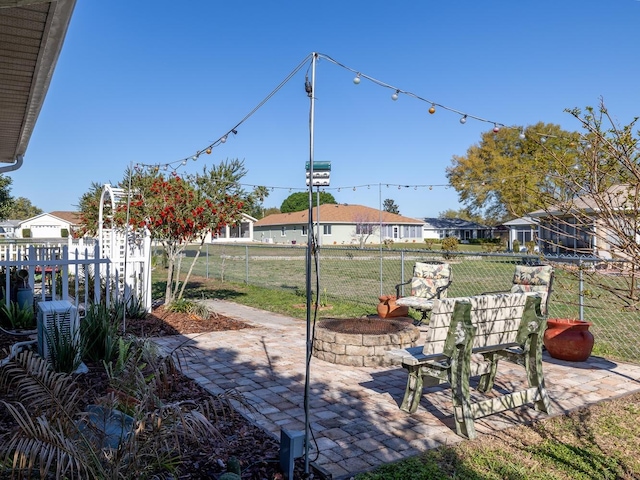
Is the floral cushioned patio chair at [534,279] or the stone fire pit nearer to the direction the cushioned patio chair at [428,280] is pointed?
the stone fire pit

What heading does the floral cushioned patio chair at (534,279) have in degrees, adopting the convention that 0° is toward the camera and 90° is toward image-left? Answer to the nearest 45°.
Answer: approximately 45°

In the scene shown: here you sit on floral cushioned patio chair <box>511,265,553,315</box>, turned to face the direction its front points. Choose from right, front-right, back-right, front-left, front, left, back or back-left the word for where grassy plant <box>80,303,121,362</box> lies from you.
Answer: front

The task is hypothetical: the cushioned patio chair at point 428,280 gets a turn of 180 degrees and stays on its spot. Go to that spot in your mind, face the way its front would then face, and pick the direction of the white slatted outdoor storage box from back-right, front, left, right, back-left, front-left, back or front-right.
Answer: back

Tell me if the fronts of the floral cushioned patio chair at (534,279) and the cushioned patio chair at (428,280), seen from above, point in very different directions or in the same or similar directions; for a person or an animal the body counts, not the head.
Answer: same or similar directions

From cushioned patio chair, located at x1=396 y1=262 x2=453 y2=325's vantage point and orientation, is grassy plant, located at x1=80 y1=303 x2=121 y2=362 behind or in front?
in front

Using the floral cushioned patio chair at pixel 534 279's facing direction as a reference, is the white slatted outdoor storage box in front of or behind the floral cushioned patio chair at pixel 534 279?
in front

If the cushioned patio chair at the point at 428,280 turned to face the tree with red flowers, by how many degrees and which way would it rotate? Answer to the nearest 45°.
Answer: approximately 45° to its right

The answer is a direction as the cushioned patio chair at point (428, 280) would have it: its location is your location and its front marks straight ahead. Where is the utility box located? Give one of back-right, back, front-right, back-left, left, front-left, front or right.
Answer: front-left

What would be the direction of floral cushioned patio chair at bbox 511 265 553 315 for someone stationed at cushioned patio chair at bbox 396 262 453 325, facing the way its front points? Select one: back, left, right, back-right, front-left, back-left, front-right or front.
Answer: left

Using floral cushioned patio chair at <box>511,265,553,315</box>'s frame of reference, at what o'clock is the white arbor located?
The white arbor is roughly at 1 o'clock from the floral cushioned patio chair.

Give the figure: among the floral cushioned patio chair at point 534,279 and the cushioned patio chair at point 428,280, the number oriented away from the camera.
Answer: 0

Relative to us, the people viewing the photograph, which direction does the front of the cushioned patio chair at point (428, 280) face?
facing the viewer and to the left of the viewer
